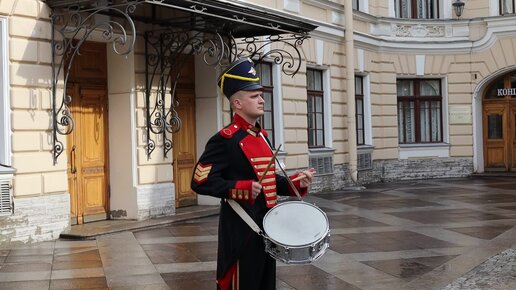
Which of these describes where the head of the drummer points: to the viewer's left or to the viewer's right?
to the viewer's right

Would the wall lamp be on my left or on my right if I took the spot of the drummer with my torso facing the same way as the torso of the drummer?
on my left

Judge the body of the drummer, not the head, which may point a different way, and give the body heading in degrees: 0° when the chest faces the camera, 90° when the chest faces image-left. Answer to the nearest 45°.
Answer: approximately 315°

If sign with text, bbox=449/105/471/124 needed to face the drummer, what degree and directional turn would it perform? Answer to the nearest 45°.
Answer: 0° — it already faces them

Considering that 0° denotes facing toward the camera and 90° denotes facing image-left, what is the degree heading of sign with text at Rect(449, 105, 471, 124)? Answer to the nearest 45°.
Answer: approximately 0°
